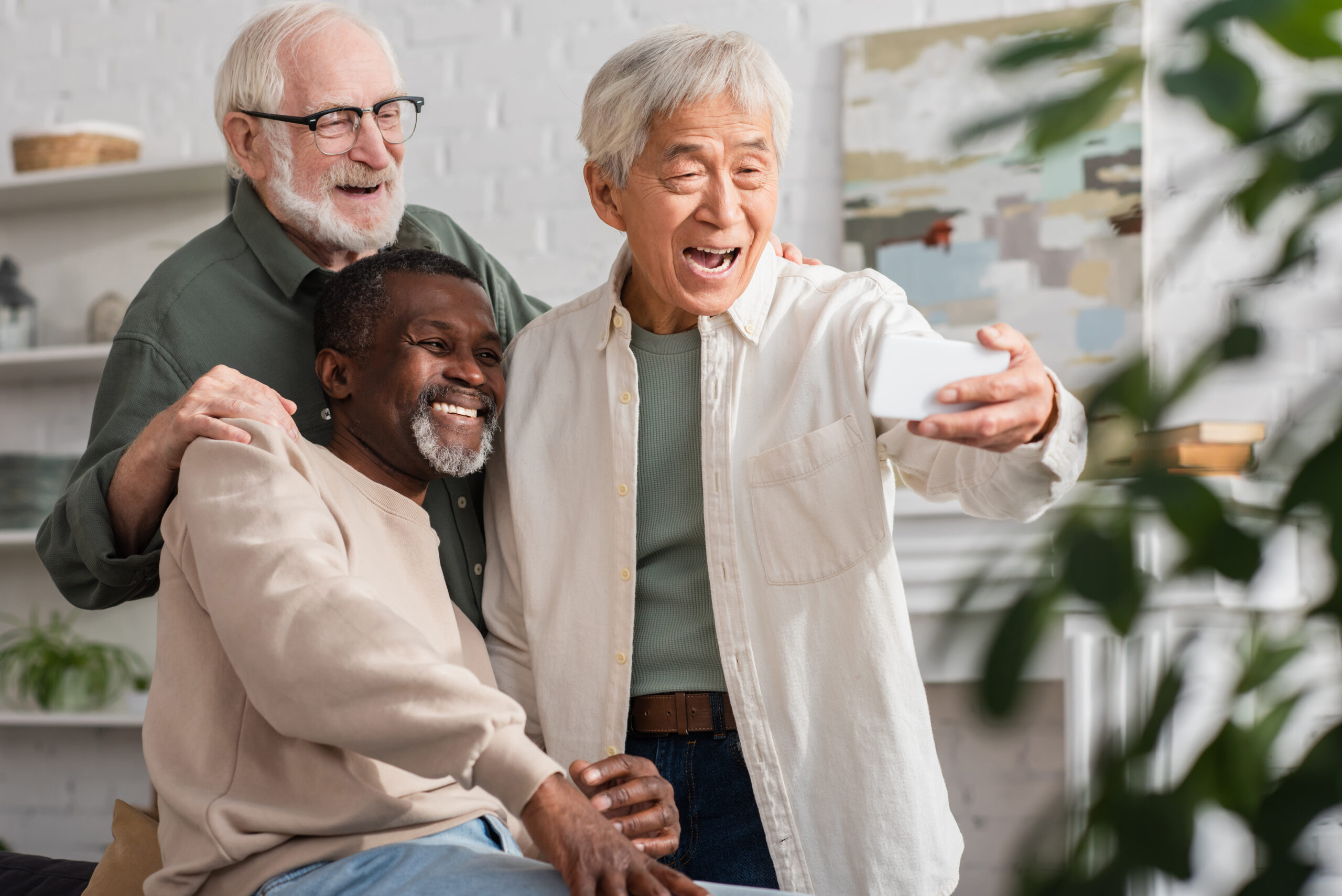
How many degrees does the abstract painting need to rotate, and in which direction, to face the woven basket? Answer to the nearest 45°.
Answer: approximately 45° to its right

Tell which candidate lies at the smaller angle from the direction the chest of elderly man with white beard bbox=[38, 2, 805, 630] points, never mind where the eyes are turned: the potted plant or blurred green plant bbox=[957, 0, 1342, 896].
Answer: the blurred green plant

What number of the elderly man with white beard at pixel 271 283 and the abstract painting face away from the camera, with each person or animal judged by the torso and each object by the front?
0

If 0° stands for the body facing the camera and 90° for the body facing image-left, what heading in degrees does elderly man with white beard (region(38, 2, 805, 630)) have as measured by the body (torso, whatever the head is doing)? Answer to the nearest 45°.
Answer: approximately 315°

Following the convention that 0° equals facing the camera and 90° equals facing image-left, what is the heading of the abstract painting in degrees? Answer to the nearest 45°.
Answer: approximately 45°

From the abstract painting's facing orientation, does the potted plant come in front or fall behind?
in front
